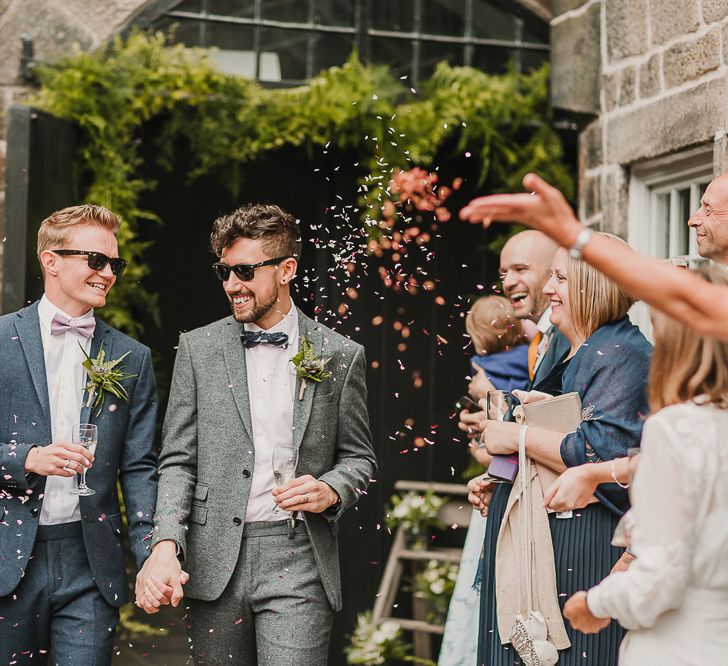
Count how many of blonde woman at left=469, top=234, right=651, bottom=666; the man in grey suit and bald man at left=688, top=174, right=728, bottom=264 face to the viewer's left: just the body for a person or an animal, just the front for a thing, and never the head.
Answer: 2

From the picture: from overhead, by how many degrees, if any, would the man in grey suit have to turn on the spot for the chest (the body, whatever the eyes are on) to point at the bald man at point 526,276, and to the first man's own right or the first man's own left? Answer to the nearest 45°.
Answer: approximately 135° to the first man's own left

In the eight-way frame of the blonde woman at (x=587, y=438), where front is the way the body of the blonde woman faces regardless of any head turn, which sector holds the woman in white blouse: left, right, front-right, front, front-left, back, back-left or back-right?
left

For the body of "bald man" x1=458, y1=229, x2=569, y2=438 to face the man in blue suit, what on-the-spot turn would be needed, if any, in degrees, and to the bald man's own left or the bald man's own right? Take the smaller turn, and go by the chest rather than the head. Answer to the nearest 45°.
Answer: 0° — they already face them

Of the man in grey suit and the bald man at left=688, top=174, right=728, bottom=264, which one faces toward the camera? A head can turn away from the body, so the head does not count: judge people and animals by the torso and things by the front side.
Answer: the man in grey suit

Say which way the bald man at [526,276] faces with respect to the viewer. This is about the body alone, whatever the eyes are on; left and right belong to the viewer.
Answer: facing the viewer and to the left of the viewer

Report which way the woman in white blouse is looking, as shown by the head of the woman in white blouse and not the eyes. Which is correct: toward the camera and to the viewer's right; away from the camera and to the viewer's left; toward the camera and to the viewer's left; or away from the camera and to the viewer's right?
away from the camera and to the viewer's left

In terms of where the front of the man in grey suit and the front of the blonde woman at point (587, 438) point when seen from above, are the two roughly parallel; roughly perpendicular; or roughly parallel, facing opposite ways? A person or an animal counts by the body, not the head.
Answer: roughly perpendicular

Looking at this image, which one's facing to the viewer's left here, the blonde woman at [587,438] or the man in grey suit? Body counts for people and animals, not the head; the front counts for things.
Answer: the blonde woman

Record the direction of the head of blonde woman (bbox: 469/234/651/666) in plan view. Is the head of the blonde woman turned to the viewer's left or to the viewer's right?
to the viewer's left

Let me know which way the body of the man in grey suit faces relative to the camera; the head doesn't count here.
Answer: toward the camera

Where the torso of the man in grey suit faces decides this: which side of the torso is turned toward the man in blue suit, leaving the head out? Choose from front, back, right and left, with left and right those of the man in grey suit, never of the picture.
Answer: right

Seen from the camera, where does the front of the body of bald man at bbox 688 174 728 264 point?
to the viewer's left

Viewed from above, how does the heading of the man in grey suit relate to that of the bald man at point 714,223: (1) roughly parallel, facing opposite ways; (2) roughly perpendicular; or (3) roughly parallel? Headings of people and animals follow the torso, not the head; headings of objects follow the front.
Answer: roughly perpendicular

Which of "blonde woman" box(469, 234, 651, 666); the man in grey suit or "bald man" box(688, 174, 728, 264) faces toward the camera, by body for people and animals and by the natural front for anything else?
the man in grey suit

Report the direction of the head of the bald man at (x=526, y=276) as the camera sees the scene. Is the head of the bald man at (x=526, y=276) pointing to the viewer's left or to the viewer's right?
to the viewer's left

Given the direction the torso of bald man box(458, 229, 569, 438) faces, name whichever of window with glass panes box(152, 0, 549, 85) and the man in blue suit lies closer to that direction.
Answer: the man in blue suit

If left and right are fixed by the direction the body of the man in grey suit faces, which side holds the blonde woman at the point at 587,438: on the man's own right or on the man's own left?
on the man's own left

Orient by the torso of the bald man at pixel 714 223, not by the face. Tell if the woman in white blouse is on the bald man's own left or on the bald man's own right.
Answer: on the bald man's own left
